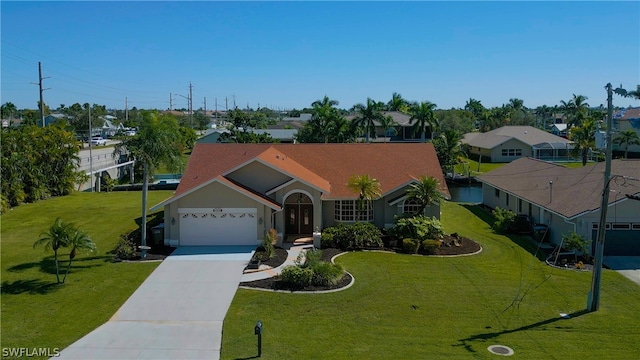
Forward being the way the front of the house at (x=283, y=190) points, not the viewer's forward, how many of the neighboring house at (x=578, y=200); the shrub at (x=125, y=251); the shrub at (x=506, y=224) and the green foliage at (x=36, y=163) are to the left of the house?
2

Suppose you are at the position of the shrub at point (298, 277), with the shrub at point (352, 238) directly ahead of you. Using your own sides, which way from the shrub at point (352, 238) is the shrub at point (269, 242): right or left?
left

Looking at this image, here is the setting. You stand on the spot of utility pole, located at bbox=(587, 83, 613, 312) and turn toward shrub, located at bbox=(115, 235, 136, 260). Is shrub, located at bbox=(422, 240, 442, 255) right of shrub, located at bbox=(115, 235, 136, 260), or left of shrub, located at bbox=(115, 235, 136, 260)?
right

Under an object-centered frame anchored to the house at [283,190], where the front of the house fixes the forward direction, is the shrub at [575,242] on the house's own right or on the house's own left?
on the house's own left

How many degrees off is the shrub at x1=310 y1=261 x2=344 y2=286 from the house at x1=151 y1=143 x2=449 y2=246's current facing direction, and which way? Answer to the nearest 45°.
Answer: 0° — it already faces it

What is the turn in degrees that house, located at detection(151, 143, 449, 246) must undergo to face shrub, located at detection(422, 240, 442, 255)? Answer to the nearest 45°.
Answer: approximately 45° to its left

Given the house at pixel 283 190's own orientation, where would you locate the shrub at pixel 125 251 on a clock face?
The shrub is roughly at 2 o'clock from the house.

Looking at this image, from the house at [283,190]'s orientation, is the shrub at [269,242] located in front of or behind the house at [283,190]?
in front

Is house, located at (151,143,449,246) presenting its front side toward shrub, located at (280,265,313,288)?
yes

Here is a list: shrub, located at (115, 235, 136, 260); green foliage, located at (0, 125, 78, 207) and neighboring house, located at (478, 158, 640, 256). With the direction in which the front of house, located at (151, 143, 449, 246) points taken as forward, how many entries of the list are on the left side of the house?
1

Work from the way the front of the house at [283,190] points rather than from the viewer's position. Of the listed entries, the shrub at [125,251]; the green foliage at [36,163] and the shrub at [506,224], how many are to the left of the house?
1

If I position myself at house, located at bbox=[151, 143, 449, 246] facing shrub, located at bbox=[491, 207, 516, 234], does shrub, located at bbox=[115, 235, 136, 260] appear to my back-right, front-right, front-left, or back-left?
back-right

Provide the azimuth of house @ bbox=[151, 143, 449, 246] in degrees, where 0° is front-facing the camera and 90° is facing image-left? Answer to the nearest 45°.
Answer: approximately 0°

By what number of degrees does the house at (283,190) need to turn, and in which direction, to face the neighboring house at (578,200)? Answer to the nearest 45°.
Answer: approximately 90° to its left
